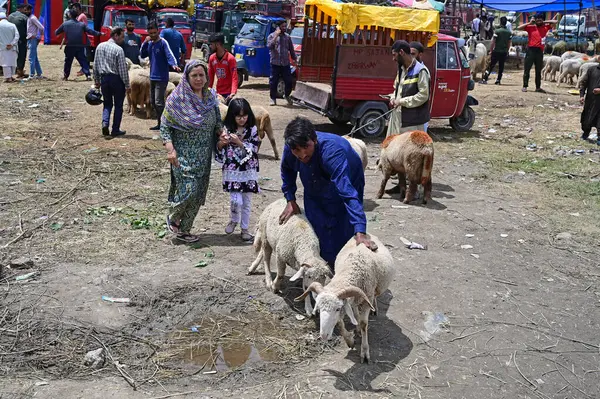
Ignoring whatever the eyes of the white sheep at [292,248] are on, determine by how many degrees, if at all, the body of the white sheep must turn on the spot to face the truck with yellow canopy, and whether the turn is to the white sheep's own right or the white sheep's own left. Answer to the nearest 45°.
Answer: approximately 135° to the white sheep's own left

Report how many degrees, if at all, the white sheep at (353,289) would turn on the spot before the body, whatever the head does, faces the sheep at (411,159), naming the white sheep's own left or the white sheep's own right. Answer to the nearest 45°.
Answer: approximately 135° to the white sheep's own right

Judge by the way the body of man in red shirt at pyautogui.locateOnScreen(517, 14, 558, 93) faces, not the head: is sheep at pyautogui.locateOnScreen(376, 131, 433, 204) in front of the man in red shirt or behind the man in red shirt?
in front

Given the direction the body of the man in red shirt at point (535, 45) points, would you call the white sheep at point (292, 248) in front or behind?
in front

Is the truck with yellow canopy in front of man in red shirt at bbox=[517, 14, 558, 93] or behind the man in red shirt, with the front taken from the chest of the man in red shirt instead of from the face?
in front

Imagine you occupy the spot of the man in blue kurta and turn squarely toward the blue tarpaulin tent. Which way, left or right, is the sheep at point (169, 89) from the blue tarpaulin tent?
left

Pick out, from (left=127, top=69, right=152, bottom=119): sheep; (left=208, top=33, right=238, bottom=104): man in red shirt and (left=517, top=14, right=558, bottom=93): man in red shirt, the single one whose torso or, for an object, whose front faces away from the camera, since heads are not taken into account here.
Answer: the sheep

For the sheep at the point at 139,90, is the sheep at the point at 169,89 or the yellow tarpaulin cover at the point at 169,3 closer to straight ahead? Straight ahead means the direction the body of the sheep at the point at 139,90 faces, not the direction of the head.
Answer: the yellow tarpaulin cover

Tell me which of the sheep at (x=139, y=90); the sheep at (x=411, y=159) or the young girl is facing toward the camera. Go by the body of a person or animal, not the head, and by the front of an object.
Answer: the young girl

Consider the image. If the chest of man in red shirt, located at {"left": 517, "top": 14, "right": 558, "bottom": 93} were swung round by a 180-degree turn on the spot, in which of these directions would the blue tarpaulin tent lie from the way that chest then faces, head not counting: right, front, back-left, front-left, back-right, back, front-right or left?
front

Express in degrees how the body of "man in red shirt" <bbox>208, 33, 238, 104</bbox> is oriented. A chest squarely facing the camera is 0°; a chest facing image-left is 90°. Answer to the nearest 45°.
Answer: approximately 45°
